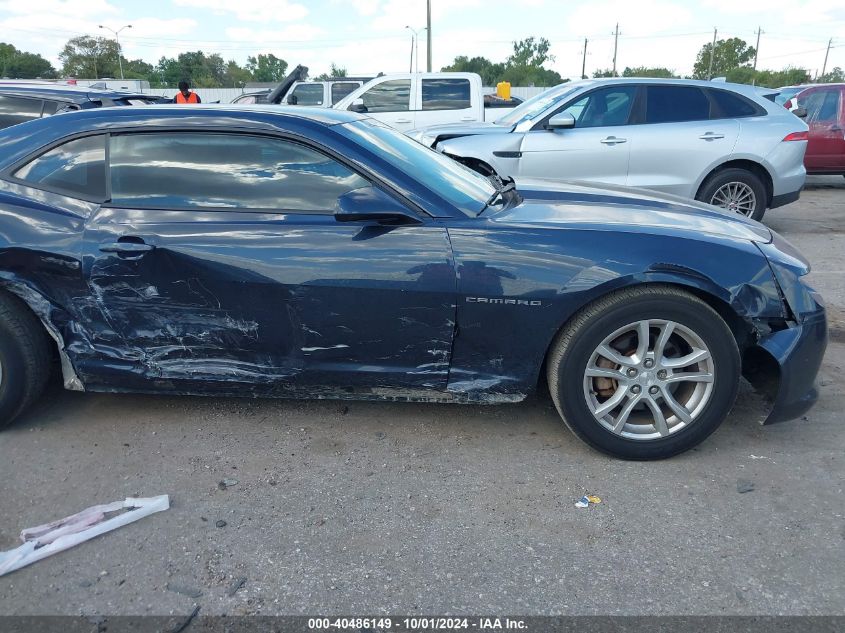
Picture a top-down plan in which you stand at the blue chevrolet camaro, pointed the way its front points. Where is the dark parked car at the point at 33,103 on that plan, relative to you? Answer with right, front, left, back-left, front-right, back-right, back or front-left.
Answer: back-left

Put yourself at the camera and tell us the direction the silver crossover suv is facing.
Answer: facing to the left of the viewer

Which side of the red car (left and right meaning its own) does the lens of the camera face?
left

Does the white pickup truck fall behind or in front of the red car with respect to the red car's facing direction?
in front

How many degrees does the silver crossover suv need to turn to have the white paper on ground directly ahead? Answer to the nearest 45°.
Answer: approximately 90° to its left

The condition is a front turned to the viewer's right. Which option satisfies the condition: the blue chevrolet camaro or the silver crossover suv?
the blue chevrolet camaro

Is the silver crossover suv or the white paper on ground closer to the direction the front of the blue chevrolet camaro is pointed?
the silver crossover suv

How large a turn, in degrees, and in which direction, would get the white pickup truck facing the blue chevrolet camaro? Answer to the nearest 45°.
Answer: approximately 90° to its left

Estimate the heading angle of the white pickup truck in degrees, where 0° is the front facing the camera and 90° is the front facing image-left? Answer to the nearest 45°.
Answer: approximately 90°

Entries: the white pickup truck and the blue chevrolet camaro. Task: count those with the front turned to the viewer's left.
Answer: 1

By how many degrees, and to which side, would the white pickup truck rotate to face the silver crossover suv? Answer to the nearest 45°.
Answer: approximately 135° to its left

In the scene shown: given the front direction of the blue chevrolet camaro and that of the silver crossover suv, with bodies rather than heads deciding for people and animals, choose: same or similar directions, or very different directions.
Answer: very different directions

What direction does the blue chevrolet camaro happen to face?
to the viewer's right

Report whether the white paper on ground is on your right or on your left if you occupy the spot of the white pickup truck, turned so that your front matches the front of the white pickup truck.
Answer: on your left

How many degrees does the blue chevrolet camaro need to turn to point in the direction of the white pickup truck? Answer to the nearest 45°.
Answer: approximately 90° to its left
